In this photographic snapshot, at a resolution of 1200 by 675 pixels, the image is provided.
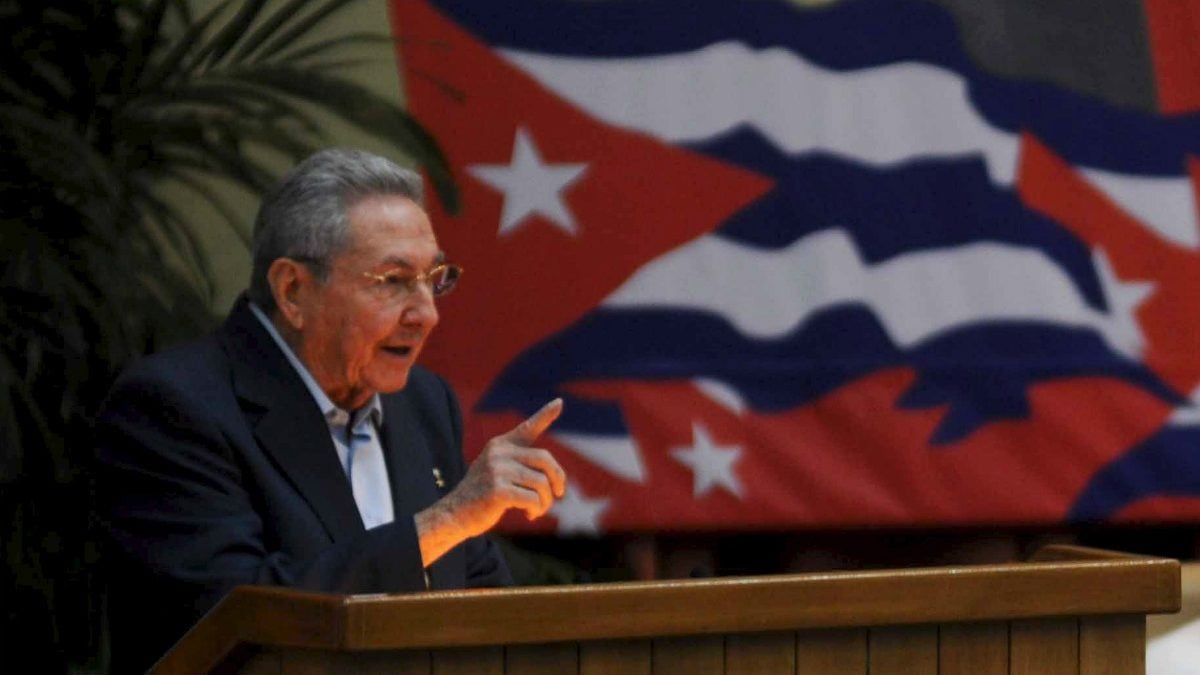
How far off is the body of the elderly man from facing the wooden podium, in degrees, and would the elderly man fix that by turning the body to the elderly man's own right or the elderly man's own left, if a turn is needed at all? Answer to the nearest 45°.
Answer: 0° — they already face it

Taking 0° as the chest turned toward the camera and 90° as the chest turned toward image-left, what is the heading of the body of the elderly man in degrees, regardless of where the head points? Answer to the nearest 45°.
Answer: approximately 315°
